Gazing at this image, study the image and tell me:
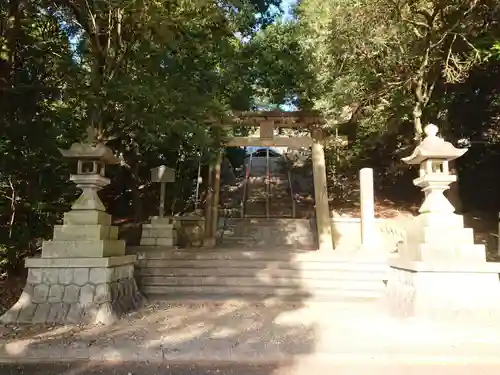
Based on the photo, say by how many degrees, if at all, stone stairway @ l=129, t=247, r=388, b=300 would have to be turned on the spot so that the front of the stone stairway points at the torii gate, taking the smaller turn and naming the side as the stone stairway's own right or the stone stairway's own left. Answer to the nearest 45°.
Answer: approximately 180°

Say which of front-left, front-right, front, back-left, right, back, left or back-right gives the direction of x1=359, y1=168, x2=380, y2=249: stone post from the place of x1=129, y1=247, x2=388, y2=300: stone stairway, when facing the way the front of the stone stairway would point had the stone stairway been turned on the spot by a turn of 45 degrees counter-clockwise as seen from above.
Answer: left

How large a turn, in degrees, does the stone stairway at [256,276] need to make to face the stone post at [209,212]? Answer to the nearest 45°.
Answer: approximately 180°

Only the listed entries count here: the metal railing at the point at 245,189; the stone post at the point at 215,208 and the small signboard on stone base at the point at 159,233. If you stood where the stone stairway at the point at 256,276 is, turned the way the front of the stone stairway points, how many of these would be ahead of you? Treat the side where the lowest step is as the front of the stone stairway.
0

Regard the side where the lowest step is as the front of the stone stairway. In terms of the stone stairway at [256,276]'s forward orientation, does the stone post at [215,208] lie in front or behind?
behind

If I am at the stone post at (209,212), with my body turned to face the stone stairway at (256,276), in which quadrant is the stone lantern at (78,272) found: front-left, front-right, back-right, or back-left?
front-right

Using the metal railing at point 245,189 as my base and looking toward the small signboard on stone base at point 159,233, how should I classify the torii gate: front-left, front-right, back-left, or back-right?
front-left

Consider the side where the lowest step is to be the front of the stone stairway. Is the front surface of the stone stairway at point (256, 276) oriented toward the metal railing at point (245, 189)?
no

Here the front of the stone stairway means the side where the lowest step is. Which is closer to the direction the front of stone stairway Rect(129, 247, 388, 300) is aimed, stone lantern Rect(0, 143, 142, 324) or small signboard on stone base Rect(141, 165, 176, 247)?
the stone lantern

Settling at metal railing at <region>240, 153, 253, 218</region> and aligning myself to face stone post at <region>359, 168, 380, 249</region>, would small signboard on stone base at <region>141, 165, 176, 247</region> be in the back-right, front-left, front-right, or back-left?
front-right

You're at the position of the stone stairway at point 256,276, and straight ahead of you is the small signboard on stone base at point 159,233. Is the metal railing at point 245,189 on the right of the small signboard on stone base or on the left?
right

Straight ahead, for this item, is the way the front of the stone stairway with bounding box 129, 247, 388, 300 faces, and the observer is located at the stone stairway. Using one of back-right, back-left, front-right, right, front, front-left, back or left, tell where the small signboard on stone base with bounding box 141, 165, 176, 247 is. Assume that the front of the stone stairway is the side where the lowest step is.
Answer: back-right

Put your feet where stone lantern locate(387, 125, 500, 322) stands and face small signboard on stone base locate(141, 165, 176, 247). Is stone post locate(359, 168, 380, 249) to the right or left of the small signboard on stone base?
right

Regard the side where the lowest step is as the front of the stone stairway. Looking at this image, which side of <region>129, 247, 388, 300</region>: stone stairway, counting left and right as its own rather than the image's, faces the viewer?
front

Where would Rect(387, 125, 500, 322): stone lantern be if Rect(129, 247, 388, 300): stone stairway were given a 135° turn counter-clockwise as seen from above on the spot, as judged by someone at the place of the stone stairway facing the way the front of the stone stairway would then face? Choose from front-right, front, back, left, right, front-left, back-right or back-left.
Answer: right
